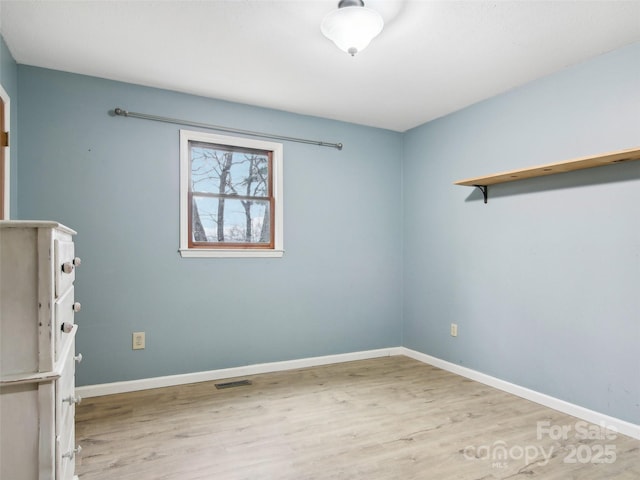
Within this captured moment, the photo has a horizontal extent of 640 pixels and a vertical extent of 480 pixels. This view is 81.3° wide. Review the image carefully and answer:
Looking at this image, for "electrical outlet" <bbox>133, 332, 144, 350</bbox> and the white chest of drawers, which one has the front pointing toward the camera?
the electrical outlet

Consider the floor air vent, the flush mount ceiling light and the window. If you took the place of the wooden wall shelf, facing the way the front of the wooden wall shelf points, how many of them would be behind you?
0

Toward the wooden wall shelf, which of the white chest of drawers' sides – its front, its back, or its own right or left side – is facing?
front

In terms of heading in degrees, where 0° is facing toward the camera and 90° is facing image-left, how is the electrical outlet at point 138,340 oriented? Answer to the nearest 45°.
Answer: approximately 0°

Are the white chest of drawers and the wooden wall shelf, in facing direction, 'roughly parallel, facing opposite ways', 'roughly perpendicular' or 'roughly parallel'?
roughly parallel, facing opposite ways

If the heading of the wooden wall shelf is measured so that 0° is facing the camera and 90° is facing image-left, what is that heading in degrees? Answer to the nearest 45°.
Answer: approximately 45°

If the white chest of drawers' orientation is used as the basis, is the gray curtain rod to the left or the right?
on its left

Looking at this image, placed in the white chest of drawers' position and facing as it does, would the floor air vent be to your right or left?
on your left

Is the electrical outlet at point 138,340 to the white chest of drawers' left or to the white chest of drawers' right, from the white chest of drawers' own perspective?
on its left

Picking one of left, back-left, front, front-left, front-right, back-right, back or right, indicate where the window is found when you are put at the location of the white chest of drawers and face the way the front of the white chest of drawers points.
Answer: front-left

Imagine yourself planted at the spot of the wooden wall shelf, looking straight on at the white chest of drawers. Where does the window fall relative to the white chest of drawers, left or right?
right

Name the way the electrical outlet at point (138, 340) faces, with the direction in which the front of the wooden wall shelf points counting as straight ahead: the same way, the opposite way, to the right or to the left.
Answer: to the left

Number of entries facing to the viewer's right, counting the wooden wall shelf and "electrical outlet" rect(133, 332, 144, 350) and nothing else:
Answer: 0

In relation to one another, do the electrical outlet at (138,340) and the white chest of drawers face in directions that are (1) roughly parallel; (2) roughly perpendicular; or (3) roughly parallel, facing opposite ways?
roughly perpendicular

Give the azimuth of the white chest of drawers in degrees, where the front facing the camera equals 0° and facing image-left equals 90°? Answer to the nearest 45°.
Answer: approximately 270°

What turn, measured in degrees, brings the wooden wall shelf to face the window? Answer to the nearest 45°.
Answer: approximately 45° to its right
